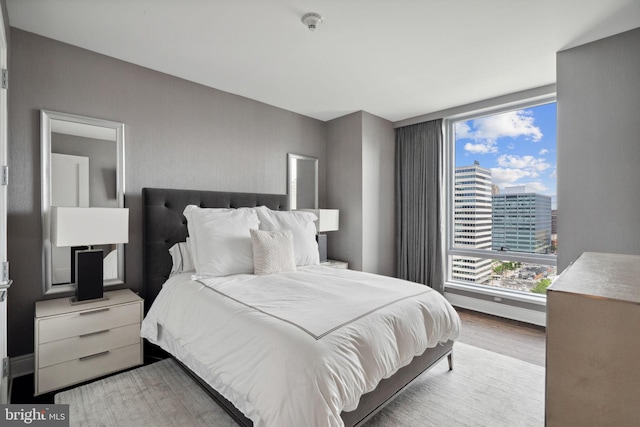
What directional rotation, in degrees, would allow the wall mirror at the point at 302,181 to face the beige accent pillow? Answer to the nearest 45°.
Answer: approximately 45° to its right

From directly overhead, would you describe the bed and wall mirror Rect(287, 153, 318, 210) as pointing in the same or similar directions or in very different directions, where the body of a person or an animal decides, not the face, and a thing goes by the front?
same or similar directions

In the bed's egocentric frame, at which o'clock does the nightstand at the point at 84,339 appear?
The nightstand is roughly at 5 o'clock from the bed.

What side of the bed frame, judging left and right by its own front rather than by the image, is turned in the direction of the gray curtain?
left

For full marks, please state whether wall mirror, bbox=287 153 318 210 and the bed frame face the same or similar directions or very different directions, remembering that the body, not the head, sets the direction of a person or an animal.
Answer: same or similar directions

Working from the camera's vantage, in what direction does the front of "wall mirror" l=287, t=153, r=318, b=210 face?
facing the viewer and to the right of the viewer

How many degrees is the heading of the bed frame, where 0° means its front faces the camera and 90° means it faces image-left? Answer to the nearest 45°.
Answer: approximately 315°

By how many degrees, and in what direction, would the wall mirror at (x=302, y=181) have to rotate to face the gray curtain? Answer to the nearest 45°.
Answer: approximately 45° to its left

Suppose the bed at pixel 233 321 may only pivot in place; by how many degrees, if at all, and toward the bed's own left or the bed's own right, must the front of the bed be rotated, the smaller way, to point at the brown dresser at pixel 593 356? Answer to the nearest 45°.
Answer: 0° — it already faces it

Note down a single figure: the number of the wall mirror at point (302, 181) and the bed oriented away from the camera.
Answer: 0

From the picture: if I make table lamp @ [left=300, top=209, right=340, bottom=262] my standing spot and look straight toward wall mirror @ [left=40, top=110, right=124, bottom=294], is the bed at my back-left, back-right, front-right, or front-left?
front-left

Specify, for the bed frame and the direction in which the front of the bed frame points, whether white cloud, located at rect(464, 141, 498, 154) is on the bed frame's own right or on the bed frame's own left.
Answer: on the bed frame's own left
